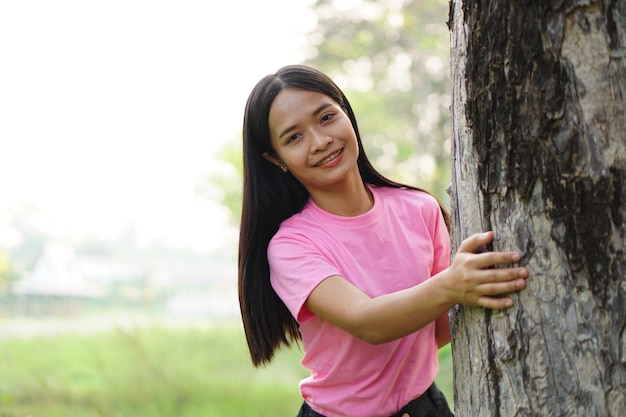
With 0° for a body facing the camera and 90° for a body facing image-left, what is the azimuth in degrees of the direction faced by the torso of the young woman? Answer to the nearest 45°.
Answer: approximately 315°
